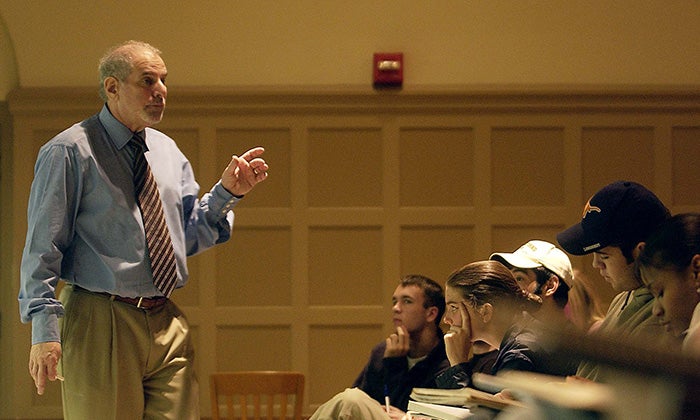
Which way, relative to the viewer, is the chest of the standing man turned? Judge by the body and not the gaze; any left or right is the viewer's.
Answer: facing the viewer and to the right of the viewer

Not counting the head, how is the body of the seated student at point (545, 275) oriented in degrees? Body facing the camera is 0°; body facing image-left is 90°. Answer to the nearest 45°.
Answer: approximately 90°

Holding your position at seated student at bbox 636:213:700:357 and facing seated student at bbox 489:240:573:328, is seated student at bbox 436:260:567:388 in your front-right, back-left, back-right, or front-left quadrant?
front-left

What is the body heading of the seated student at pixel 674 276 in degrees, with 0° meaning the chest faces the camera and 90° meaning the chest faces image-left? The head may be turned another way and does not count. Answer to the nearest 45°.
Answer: approximately 90°

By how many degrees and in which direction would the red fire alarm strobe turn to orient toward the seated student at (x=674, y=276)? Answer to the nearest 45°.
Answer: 0° — it already faces them

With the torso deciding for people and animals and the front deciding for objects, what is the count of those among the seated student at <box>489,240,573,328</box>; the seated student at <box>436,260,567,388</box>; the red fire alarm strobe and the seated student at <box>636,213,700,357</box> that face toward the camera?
1

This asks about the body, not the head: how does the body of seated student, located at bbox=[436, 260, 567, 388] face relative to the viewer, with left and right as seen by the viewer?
facing to the left of the viewer

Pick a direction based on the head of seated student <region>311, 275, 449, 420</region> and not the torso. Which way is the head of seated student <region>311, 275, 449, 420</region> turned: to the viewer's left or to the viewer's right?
to the viewer's left

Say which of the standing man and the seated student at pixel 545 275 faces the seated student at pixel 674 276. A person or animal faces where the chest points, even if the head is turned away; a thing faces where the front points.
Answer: the standing man

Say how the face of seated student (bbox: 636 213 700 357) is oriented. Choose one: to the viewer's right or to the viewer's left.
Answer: to the viewer's left

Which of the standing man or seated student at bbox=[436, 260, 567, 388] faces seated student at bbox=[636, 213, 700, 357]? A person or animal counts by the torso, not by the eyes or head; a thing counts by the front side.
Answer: the standing man

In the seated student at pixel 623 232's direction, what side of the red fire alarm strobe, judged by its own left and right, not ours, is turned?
front

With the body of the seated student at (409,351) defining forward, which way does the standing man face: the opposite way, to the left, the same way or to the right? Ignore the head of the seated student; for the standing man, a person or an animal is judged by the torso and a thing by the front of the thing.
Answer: to the left

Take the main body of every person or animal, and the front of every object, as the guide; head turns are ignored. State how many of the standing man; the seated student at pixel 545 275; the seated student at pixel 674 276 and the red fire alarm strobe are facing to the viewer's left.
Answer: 2

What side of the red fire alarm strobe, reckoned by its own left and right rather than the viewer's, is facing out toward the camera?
front

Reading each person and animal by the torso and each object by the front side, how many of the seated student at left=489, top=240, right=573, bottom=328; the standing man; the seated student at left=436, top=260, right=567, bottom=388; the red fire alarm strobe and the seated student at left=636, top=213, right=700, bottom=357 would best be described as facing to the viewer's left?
3

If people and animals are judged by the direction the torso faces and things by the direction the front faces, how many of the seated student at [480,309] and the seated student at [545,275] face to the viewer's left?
2
